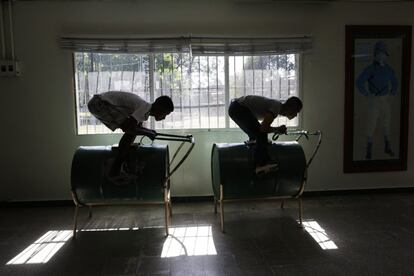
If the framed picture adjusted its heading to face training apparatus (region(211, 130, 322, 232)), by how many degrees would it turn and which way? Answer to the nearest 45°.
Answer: approximately 45° to its right

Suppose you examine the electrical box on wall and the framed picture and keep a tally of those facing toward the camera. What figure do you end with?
2

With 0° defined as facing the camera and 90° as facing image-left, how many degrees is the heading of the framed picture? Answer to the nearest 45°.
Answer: approximately 0°

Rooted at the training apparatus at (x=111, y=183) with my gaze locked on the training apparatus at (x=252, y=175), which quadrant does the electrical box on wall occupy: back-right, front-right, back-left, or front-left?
back-left

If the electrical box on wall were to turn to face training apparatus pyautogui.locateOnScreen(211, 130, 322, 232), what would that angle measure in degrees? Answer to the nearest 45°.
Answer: approximately 45° to its left

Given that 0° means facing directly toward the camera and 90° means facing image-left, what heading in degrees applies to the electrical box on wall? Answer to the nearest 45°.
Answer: approximately 0°

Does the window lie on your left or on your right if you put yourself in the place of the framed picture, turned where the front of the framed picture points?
on your right

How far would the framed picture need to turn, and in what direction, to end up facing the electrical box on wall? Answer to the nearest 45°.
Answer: approximately 45° to its right

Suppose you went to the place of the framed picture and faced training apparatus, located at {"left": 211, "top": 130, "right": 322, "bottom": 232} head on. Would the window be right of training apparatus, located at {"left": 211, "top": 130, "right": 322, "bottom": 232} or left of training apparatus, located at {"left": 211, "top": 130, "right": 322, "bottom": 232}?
right

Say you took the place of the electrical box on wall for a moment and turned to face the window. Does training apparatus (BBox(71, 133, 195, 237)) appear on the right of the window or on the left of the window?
right

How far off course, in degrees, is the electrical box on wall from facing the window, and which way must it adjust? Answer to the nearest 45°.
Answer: approximately 90° to its left

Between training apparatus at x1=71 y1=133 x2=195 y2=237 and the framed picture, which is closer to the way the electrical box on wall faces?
the training apparatus
